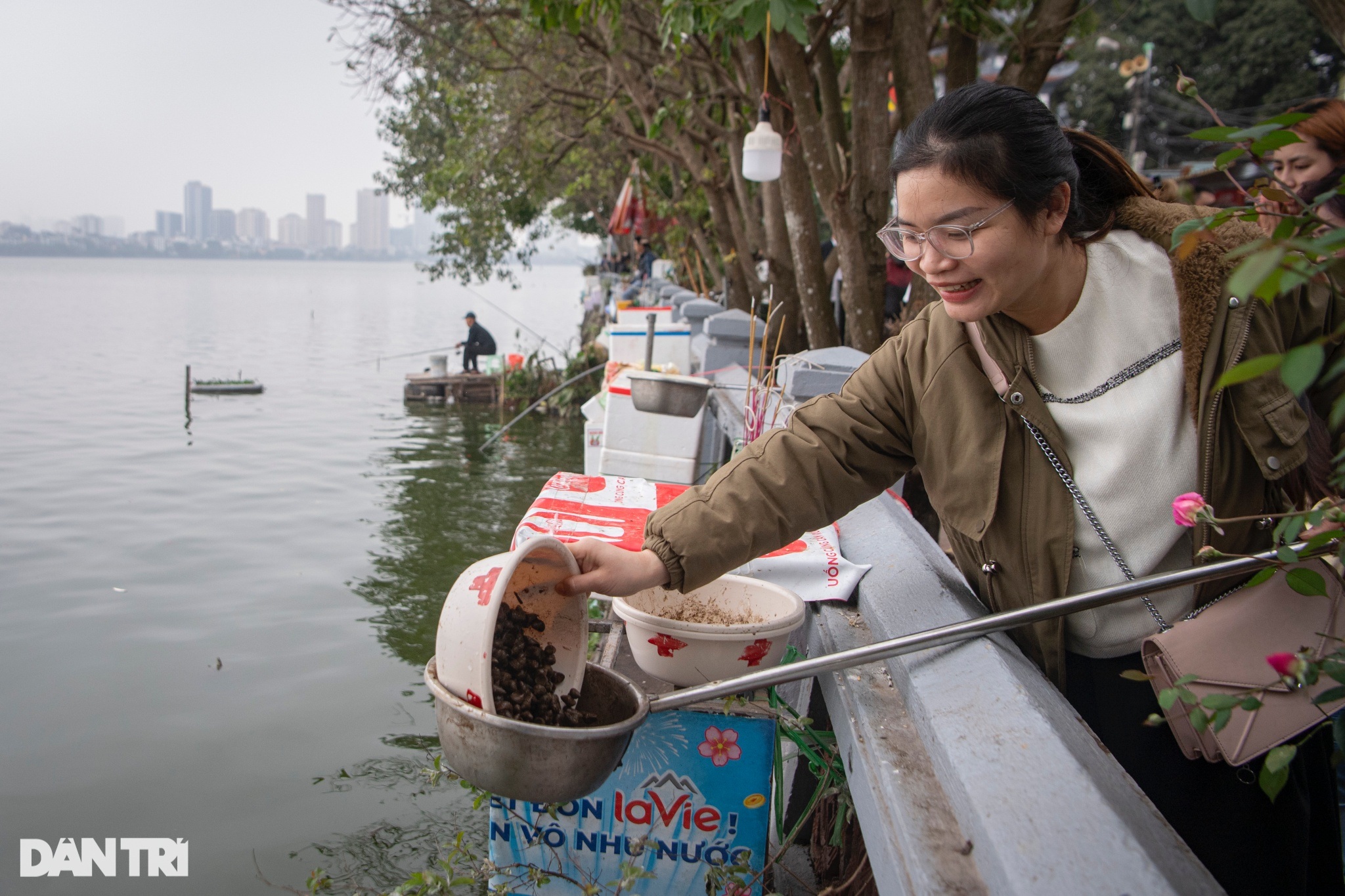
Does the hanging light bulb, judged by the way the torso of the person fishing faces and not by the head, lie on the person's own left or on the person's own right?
on the person's own left

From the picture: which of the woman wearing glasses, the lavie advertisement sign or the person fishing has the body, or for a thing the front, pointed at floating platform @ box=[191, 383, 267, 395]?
the person fishing

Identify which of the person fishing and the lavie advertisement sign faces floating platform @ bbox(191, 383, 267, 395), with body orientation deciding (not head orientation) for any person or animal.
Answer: the person fishing

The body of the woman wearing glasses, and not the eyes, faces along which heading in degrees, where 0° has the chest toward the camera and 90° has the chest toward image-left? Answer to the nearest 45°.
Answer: approximately 45°

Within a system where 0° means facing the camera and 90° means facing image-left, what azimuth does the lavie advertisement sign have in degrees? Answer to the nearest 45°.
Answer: approximately 0°

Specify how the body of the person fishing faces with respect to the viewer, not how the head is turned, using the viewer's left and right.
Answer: facing to the left of the viewer

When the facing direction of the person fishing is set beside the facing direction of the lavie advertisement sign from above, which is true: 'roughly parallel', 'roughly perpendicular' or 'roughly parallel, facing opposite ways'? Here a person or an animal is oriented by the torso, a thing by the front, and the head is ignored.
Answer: roughly perpendicular

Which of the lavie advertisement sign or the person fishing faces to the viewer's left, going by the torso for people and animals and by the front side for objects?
the person fishing

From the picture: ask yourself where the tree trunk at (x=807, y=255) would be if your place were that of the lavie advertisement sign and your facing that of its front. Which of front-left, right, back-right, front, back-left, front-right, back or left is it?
back

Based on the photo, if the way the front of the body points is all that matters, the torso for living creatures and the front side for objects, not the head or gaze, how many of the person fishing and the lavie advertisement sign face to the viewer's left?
1
